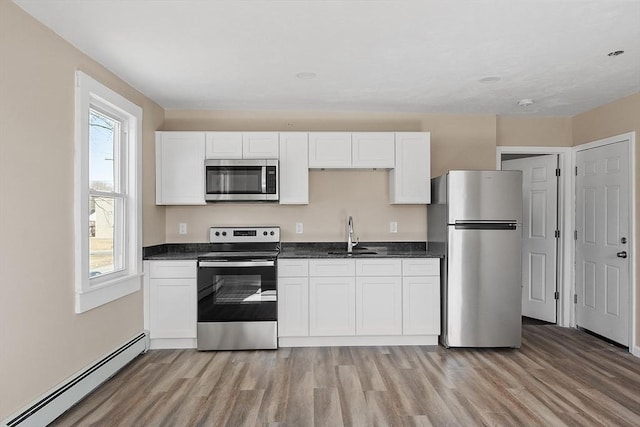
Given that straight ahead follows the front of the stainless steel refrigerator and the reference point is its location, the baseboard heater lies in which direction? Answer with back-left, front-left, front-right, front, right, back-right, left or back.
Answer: front-right

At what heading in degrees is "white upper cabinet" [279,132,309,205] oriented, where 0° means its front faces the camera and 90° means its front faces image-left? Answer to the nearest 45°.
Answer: approximately 0°

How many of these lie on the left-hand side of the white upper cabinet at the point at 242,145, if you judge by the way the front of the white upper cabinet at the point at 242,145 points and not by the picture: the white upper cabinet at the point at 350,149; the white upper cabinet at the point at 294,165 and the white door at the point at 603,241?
3

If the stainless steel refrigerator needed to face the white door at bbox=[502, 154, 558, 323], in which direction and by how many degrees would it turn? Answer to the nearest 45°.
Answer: approximately 135° to its left

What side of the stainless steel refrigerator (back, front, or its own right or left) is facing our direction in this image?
front

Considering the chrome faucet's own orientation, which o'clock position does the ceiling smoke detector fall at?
The ceiling smoke detector is roughly at 9 o'clock from the chrome faucet.

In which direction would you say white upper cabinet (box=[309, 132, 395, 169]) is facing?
toward the camera

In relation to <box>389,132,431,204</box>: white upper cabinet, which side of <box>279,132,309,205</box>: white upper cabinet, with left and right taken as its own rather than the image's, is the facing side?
left

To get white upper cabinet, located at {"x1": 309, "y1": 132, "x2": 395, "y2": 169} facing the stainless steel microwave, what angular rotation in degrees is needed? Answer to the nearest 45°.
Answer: approximately 90° to its right

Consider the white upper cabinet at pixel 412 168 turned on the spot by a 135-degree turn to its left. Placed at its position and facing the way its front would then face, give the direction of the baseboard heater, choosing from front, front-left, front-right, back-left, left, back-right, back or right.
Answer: back

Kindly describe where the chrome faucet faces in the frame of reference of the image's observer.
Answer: facing the viewer

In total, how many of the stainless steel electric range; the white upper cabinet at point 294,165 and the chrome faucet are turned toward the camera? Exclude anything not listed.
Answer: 3

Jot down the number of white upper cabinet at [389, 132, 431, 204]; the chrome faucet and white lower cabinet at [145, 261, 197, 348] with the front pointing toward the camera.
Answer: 3

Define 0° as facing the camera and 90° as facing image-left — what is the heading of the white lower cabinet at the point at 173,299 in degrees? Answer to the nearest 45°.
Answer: approximately 0°

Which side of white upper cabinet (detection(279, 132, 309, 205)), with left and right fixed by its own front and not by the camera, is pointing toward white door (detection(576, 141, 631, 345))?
left

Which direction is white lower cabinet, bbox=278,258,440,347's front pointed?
toward the camera
